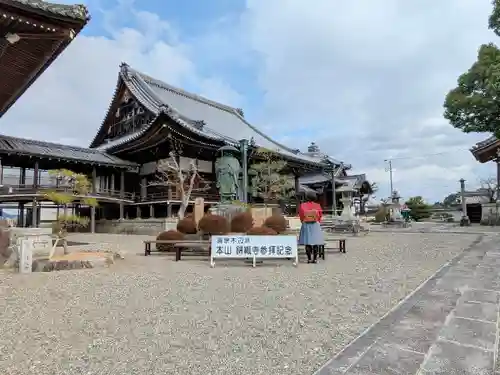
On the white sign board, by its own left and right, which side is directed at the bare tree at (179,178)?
back

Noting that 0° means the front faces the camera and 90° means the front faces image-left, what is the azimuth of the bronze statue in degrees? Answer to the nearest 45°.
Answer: approximately 0°

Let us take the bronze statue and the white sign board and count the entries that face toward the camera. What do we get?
2

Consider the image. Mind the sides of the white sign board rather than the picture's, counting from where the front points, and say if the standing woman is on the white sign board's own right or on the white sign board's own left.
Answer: on the white sign board's own left

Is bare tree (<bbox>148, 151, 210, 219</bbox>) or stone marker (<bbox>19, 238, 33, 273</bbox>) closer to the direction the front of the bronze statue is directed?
the stone marker

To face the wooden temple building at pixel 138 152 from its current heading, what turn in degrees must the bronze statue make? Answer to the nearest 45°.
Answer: approximately 135° to its right

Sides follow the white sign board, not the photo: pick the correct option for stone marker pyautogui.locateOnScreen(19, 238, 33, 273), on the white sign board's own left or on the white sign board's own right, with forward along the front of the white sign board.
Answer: on the white sign board's own right

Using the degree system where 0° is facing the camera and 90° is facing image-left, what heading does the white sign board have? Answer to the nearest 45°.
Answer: approximately 0°

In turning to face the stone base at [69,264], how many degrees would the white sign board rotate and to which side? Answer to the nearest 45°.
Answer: approximately 90° to its right

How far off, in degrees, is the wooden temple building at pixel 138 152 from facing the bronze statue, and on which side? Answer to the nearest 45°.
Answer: approximately 45° to its right

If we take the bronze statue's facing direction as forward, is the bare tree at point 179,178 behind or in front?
behind
